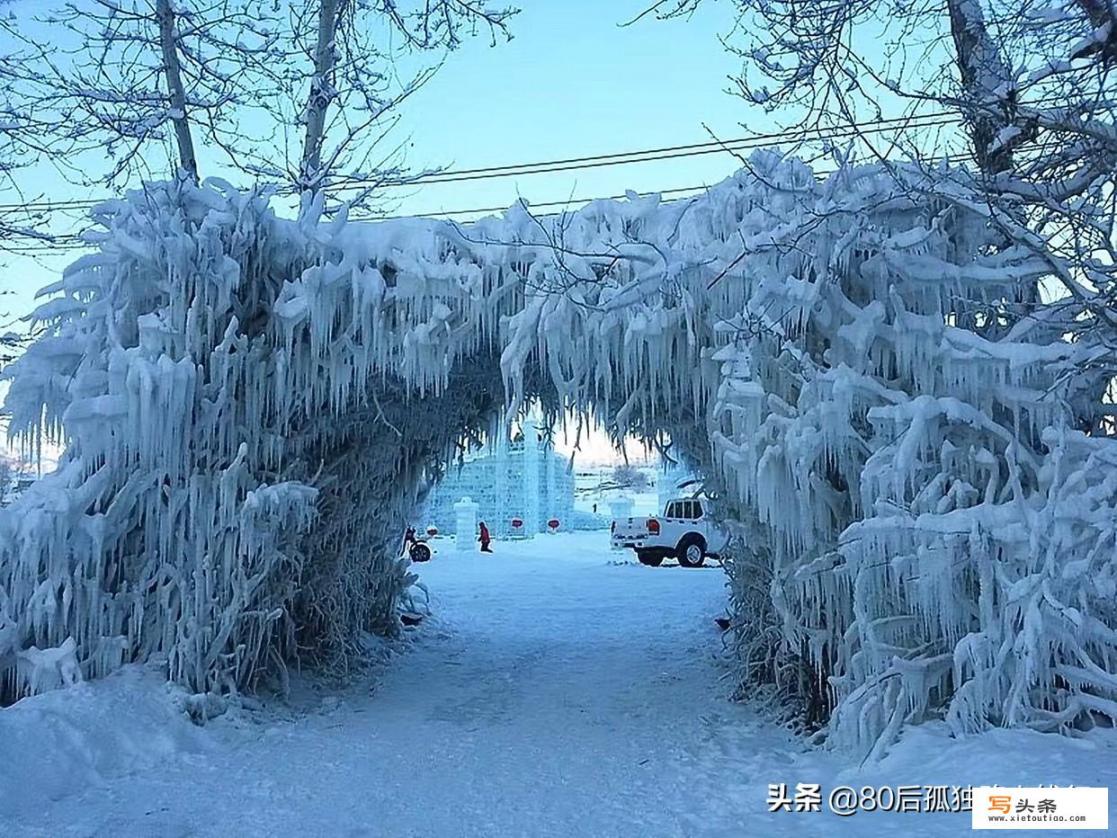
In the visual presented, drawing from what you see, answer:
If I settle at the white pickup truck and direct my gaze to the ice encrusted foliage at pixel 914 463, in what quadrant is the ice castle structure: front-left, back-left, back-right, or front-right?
back-right

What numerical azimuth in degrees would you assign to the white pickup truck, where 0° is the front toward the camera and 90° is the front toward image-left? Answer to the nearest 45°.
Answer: approximately 225°

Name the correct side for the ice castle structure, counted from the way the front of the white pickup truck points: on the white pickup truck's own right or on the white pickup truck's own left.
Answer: on the white pickup truck's own left

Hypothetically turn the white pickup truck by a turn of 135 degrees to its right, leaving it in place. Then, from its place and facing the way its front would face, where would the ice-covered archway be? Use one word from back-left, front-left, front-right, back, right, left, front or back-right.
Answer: front

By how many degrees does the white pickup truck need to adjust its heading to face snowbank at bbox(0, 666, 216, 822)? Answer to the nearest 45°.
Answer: approximately 135° to its right
